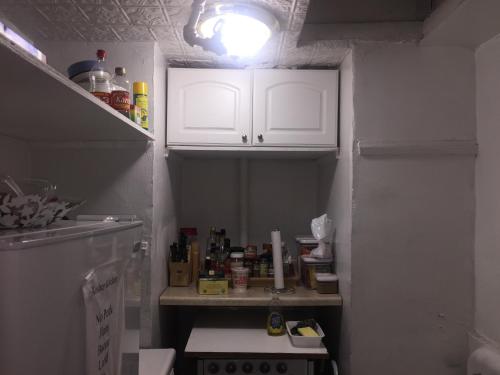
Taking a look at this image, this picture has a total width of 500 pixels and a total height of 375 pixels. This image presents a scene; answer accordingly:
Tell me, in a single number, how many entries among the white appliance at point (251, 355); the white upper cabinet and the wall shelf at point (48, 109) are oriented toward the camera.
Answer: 2

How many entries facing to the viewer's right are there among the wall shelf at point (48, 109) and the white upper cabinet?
1

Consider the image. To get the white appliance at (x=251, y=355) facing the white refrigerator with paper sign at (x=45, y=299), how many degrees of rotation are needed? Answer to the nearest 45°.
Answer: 0° — it already faces it

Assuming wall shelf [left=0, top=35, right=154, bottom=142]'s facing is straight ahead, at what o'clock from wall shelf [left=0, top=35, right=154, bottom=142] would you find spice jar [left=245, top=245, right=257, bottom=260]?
The spice jar is roughly at 11 o'clock from the wall shelf.

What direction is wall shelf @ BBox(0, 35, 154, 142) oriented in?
to the viewer's right
